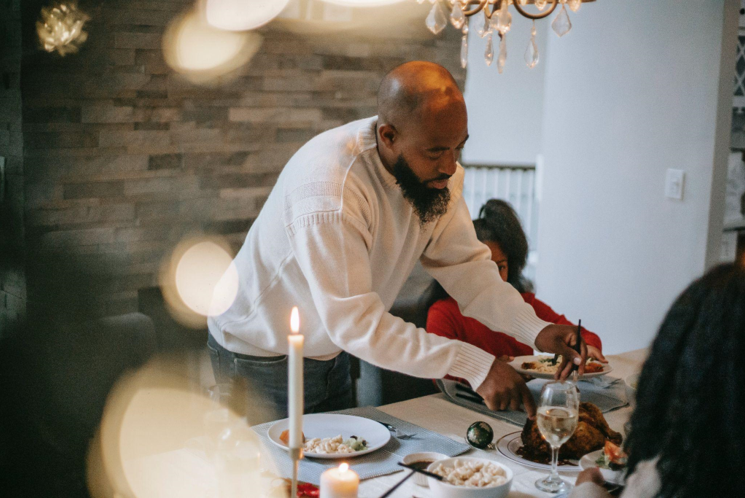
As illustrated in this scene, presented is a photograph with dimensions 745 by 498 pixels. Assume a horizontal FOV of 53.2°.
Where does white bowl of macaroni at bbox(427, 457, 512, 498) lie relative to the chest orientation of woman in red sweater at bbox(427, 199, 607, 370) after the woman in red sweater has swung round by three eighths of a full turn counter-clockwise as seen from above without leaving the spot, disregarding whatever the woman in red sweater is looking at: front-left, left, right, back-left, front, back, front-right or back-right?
back

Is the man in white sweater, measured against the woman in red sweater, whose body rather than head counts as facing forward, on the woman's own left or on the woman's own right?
on the woman's own right

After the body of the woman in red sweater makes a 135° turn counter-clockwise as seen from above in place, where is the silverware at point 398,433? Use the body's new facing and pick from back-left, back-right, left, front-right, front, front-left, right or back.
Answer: back

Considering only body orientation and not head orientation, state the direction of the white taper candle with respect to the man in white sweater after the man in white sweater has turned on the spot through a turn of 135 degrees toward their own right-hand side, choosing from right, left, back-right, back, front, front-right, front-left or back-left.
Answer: left

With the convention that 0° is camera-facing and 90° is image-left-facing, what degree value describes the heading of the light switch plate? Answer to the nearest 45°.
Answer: approximately 0°

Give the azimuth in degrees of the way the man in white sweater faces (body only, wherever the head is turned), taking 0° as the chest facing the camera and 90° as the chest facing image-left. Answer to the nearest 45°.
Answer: approximately 315°

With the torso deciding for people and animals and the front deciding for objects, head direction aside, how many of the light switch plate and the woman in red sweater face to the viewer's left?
0

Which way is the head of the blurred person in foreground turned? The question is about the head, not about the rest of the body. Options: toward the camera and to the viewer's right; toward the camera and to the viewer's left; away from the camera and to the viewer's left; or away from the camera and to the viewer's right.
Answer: away from the camera and to the viewer's left

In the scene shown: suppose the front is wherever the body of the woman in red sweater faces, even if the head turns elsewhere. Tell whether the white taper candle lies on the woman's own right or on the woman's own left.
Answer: on the woman's own right

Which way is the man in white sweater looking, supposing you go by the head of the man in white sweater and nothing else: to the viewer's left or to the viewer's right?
to the viewer's right

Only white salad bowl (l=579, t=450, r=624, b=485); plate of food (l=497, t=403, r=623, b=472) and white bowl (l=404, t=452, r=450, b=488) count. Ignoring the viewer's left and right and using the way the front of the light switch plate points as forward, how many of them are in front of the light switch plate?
3

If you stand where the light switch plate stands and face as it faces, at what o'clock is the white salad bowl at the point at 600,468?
The white salad bowl is roughly at 12 o'clock from the light switch plate.

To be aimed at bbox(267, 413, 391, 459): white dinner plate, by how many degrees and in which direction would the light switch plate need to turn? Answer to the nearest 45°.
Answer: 0° — it already faces it

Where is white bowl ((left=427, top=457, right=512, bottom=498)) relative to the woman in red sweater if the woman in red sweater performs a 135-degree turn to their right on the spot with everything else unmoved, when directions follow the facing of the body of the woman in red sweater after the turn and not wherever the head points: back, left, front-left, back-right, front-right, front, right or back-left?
left

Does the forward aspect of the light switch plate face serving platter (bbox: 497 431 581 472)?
yes
